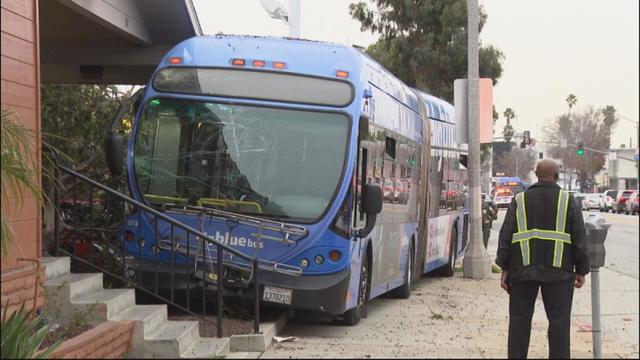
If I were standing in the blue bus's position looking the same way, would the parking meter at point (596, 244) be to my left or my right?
on my left

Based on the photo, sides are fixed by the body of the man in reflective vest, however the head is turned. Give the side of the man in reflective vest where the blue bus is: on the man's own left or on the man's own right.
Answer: on the man's own left

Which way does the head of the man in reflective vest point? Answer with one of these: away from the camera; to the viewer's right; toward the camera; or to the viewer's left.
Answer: away from the camera

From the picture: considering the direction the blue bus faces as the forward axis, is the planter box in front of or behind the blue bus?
in front

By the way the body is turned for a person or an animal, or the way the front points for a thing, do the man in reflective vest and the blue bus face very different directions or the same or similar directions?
very different directions

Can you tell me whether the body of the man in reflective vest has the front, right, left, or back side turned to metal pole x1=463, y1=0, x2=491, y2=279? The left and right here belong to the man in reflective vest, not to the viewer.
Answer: front

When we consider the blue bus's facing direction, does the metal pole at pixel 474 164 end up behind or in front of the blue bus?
behind

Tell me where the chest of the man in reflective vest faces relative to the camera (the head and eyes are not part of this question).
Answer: away from the camera

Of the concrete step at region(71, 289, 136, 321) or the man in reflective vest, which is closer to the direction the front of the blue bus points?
the concrete step

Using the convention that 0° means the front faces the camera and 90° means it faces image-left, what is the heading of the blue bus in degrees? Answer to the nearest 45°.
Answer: approximately 45°

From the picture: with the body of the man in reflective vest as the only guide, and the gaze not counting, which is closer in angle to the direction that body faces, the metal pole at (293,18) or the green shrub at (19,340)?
the metal pole

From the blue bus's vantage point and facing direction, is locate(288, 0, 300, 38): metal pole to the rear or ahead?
to the rear

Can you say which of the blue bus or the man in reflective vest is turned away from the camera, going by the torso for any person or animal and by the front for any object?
the man in reflective vest
